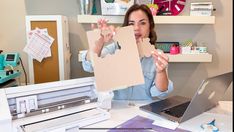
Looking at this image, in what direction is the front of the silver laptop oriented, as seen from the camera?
facing away from the viewer and to the left of the viewer

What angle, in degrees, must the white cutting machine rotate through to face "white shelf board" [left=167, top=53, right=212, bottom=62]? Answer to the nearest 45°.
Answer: approximately 90° to its left

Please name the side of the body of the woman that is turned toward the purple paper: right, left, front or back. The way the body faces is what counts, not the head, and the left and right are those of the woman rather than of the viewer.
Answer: front

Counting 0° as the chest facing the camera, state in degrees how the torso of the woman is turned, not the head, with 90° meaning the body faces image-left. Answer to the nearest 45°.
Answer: approximately 0°

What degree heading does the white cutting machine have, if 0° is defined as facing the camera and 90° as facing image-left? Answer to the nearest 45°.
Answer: approximately 315°

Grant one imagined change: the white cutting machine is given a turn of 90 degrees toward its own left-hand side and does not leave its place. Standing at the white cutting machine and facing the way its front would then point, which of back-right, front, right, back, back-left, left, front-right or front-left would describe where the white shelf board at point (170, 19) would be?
front

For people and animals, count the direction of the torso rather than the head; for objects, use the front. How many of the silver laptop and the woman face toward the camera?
1

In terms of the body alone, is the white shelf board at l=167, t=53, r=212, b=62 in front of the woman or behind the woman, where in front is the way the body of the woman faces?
behind

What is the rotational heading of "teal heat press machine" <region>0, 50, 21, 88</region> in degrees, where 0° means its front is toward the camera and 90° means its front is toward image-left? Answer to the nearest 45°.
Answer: approximately 315°
